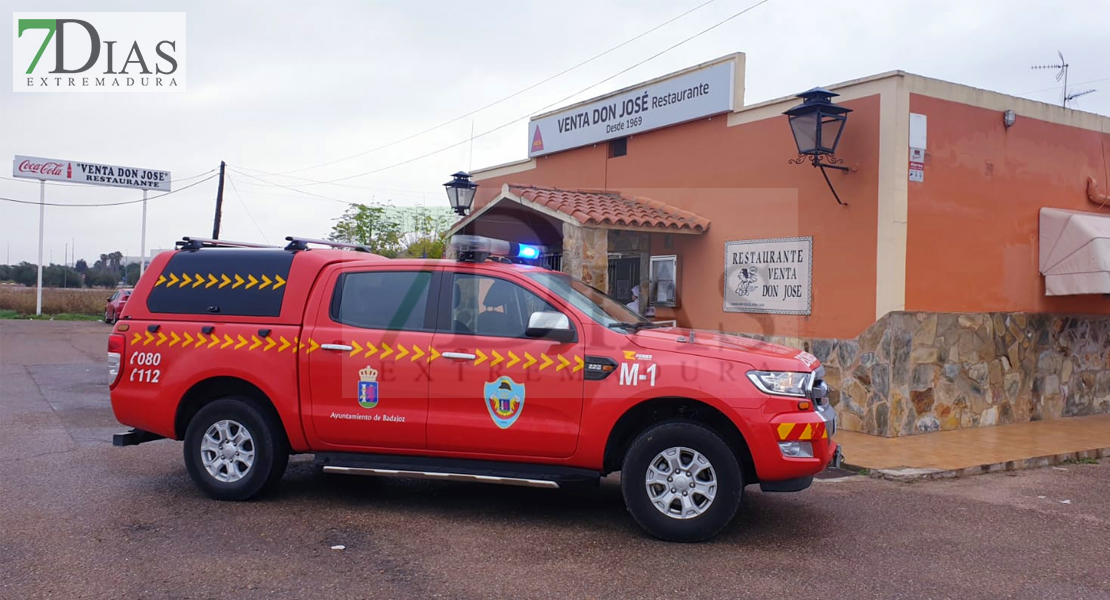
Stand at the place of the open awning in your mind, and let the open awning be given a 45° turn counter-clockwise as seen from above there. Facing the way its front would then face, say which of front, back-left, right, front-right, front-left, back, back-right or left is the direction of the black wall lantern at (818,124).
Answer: back-right

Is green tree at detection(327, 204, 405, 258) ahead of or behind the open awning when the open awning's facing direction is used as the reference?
behind

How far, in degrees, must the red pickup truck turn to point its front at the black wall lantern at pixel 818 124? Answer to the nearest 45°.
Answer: approximately 45° to its left

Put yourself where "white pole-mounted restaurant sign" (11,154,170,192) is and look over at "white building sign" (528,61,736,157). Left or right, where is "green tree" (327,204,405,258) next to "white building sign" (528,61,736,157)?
left

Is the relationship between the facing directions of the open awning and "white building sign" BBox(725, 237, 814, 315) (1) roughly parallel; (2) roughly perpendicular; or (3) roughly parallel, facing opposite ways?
roughly perpendicular

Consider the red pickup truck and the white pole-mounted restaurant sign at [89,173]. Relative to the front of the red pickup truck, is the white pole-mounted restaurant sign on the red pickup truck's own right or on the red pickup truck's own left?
on the red pickup truck's own left

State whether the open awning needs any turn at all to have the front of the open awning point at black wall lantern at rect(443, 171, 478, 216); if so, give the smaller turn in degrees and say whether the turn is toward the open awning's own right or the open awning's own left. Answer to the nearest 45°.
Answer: approximately 135° to the open awning's own right

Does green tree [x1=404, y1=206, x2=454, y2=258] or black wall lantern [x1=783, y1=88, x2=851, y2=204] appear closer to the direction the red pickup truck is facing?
the black wall lantern

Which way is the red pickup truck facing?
to the viewer's right

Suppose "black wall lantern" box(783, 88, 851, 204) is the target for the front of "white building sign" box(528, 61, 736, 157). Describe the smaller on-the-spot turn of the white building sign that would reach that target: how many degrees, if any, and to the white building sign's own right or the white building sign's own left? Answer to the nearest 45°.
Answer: approximately 90° to the white building sign's own left
